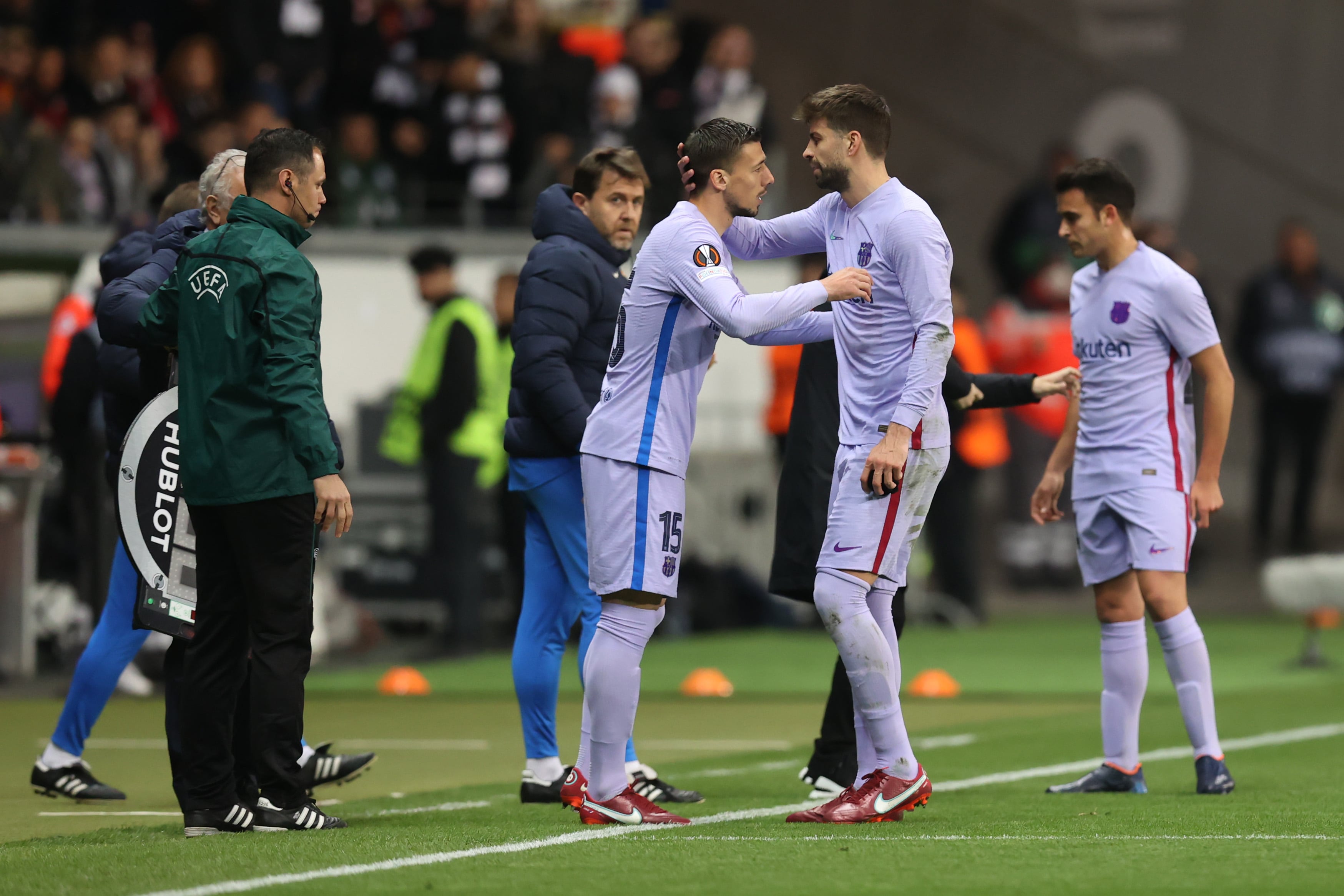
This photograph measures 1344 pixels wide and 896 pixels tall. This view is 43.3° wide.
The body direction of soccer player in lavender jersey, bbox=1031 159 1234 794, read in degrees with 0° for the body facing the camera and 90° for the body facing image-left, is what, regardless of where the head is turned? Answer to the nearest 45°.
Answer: approximately 45°

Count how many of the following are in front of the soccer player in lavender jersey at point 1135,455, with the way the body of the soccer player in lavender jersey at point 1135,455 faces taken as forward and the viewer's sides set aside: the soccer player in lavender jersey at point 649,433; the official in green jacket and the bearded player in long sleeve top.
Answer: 3

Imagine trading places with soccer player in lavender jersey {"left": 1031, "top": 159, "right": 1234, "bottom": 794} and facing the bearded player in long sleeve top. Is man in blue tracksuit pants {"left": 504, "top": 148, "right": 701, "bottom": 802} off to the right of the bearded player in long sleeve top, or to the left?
right

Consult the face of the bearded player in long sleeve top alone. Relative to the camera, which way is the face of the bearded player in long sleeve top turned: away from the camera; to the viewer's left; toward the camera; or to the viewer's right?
to the viewer's left

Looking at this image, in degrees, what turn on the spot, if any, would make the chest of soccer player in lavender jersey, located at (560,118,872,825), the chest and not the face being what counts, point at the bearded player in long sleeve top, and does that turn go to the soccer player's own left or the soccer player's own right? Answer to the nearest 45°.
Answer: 0° — they already face them

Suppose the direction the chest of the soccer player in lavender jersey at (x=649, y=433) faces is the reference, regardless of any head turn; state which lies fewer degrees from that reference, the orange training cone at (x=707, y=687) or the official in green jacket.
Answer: the orange training cone

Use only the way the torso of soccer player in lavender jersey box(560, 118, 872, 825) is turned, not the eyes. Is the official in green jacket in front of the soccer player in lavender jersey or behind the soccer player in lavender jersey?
behind

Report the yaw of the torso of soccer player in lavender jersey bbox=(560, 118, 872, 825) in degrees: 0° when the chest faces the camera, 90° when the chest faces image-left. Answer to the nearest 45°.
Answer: approximately 270°

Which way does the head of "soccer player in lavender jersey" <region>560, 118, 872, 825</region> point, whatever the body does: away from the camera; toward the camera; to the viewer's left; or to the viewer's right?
to the viewer's right

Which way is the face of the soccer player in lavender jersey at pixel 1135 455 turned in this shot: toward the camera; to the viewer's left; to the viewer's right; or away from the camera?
to the viewer's left
